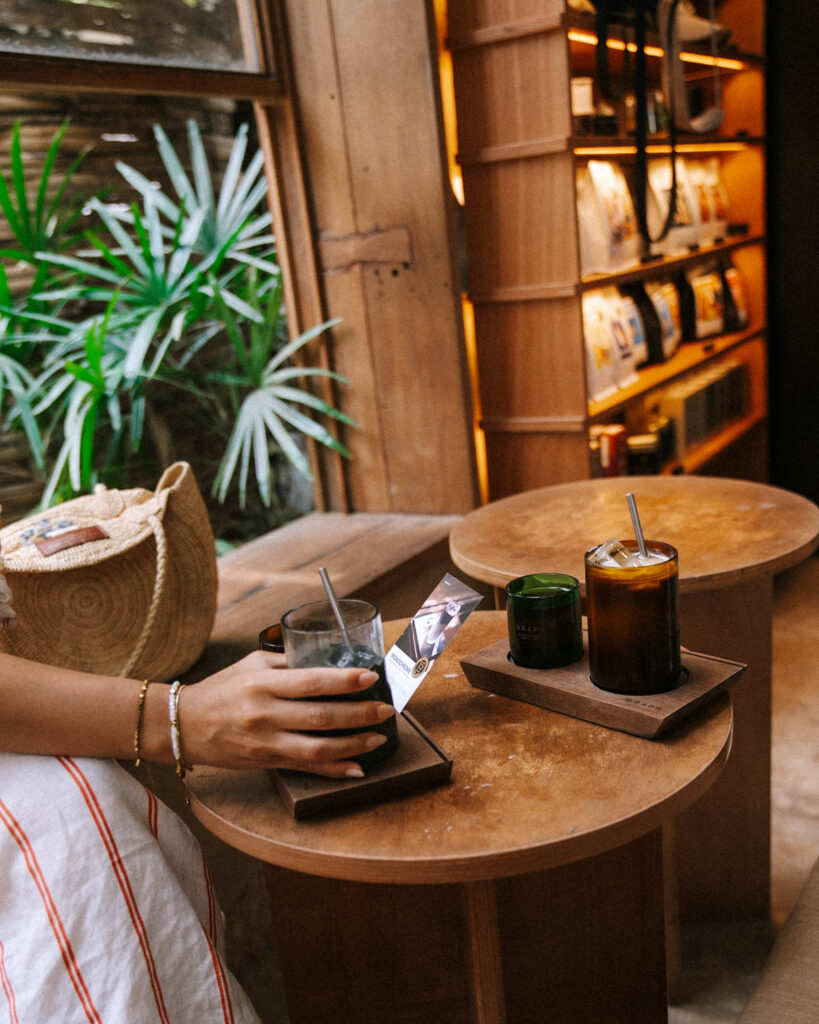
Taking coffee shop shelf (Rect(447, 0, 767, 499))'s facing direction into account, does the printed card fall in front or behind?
in front

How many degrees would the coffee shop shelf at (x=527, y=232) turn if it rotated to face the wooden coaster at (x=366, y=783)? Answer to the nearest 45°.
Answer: approximately 45° to its right

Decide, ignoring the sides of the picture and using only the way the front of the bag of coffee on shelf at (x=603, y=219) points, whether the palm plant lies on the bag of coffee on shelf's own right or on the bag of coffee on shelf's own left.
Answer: on the bag of coffee on shelf's own right

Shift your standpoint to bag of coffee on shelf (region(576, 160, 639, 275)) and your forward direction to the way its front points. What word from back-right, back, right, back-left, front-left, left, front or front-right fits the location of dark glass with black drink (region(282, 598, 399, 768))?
front-right

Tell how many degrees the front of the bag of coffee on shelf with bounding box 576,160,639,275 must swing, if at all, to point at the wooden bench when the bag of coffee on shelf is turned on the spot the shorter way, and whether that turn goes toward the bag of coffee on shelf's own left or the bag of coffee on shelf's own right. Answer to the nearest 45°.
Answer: approximately 90° to the bag of coffee on shelf's own right

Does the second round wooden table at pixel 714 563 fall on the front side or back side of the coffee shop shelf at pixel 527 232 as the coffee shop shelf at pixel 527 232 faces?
on the front side

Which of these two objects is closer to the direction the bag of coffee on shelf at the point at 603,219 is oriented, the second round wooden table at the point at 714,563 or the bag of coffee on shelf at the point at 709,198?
the second round wooden table
